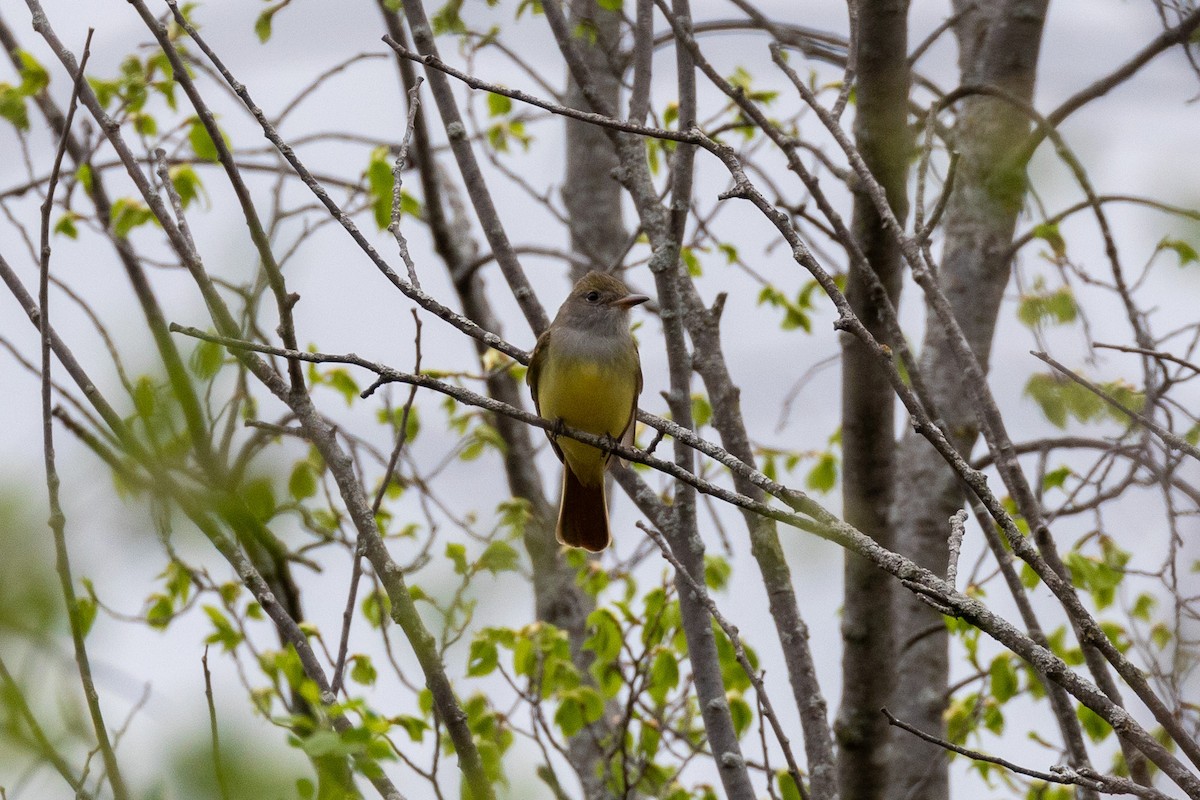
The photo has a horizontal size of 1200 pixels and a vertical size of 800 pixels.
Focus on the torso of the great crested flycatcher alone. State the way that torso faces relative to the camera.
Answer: toward the camera

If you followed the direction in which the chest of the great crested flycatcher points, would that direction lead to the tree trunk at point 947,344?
no
